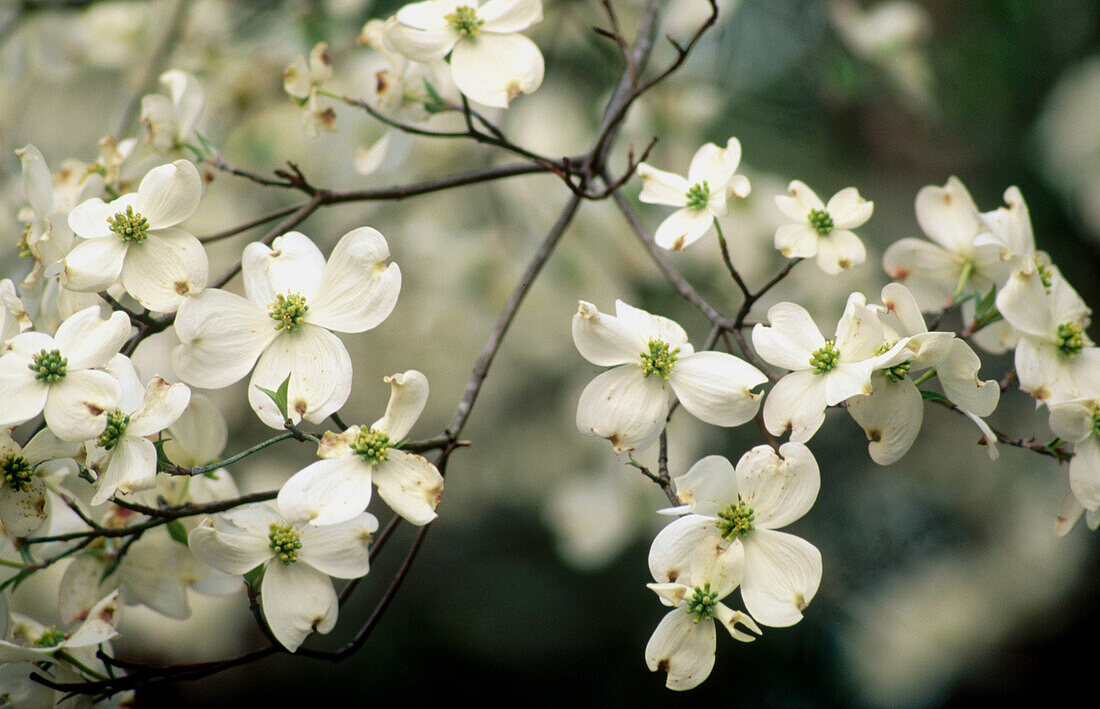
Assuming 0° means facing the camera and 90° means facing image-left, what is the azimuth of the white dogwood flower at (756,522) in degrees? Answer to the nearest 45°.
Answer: approximately 0°

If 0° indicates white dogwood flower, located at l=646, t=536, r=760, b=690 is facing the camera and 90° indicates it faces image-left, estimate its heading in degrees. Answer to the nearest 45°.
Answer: approximately 0°
